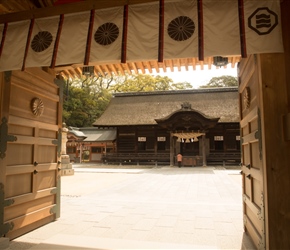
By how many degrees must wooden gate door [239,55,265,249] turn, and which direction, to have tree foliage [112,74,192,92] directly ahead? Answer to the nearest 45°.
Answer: approximately 45° to its right

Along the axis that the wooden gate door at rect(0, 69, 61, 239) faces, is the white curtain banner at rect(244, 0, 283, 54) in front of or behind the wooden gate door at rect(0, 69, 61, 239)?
in front

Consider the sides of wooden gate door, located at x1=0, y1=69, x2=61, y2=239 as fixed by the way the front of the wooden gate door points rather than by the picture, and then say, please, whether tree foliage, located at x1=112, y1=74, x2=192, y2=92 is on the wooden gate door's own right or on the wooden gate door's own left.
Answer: on the wooden gate door's own left

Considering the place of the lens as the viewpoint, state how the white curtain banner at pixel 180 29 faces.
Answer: facing the viewer

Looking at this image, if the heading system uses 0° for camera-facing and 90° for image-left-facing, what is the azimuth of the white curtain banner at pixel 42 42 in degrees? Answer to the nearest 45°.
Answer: approximately 0°

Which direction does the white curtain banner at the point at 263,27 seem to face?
toward the camera

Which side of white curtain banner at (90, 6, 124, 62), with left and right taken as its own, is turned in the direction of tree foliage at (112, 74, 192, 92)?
back

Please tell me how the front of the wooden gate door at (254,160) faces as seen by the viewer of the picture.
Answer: facing to the left of the viewer

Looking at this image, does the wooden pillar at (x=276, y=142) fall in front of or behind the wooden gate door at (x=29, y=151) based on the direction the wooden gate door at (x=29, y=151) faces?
in front

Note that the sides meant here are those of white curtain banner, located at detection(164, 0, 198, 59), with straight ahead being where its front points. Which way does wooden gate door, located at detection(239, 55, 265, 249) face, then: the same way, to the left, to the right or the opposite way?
to the right

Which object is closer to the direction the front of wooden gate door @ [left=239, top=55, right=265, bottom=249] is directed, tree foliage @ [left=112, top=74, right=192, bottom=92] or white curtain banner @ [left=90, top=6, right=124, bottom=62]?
the white curtain banner

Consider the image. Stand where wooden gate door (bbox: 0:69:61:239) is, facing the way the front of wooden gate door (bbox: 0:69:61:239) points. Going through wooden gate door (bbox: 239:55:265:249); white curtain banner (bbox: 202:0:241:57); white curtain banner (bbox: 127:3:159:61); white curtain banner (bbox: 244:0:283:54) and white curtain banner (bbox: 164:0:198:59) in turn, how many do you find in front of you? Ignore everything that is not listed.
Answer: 5

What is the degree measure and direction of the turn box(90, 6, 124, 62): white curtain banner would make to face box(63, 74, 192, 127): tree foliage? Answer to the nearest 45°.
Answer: approximately 180°

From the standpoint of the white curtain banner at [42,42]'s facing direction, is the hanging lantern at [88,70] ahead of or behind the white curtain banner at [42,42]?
behind

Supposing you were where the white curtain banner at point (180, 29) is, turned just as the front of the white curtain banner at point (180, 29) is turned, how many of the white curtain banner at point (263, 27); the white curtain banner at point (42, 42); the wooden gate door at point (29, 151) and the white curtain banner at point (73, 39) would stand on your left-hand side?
1

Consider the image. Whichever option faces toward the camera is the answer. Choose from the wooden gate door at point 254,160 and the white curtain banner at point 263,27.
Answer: the white curtain banner

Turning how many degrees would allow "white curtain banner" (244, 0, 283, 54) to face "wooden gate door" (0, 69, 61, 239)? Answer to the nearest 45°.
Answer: approximately 90° to its right
